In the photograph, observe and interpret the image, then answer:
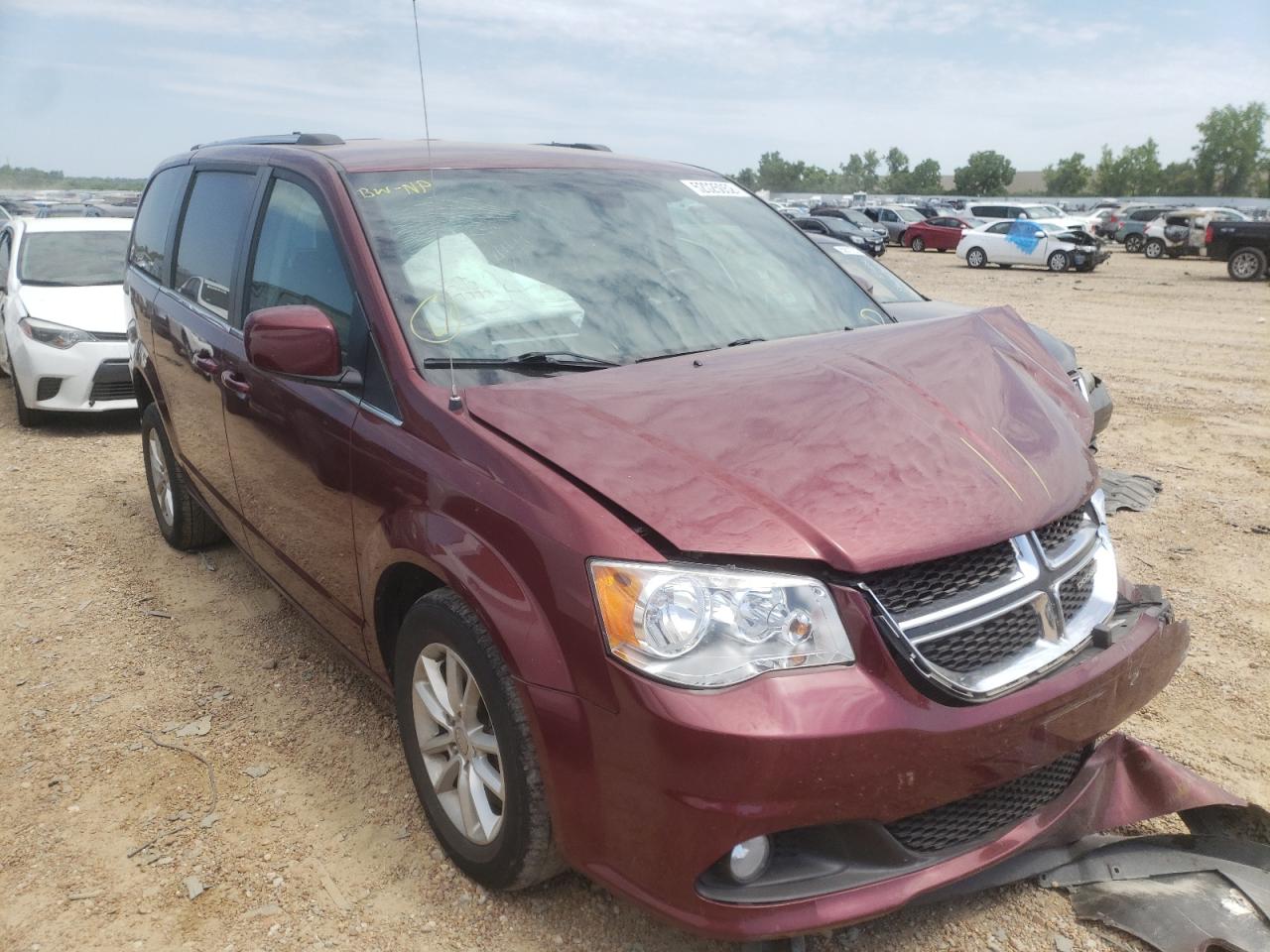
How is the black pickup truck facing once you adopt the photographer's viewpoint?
facing to the right of the viewer

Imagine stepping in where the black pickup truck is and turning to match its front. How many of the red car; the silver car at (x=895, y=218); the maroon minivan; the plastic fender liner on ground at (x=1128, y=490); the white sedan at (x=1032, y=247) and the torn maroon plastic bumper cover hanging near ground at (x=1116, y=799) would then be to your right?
3

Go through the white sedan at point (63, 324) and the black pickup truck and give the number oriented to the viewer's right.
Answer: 1

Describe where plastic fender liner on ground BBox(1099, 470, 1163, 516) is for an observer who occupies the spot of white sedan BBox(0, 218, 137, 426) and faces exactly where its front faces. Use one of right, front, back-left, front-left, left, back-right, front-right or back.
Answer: front-left

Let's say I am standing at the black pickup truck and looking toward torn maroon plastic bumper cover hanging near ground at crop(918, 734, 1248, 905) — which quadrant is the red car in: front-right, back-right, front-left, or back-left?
back-right

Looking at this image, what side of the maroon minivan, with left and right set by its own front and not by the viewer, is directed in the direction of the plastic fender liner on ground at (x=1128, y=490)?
left

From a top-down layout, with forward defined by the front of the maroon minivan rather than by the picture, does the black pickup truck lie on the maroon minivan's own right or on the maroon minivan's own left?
on the maroon minivan's own left

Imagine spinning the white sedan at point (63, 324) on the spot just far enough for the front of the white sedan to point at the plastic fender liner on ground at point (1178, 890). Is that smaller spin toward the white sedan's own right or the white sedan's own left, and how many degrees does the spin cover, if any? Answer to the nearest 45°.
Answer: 0° — it already faces it
